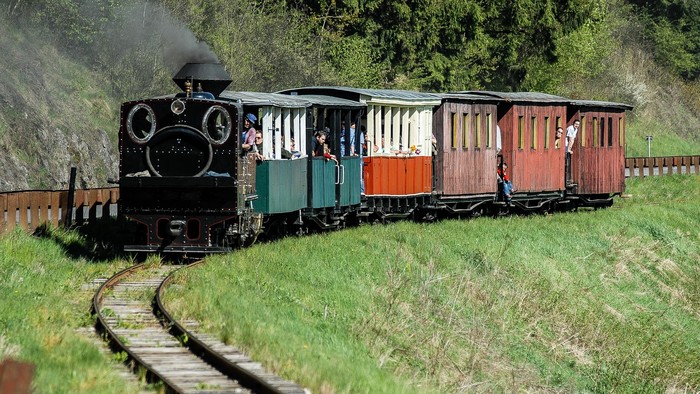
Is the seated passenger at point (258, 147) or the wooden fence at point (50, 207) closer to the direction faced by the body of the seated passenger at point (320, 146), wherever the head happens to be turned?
the seated passenger

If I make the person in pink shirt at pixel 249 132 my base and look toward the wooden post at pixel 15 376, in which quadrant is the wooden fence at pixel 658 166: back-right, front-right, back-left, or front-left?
back-left

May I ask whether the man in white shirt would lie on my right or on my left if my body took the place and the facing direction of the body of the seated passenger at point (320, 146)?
on my left

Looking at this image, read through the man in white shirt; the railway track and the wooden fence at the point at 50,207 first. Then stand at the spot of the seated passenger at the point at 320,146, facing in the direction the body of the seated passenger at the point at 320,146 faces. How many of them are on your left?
1

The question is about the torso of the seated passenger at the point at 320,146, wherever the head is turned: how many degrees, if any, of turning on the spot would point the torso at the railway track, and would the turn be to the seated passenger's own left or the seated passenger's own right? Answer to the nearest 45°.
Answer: approximately 45° to the seated passenger's own right
